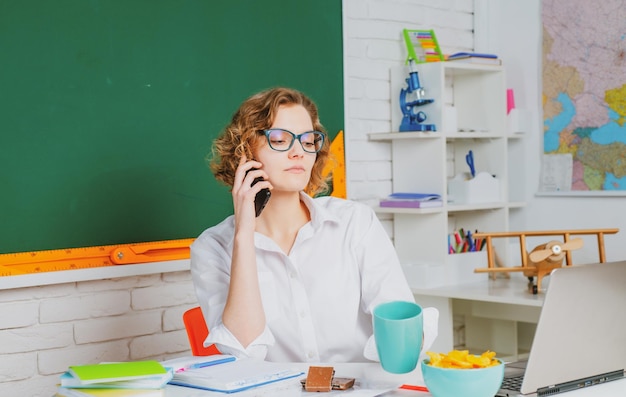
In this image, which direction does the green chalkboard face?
toward the camera

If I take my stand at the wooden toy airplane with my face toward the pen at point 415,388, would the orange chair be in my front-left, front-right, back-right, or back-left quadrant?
front-right

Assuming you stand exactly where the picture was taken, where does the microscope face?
facing to the right of the viewer

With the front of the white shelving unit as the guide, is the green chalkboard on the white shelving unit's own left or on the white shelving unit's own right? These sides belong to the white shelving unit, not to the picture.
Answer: on the white shelving unit's own right

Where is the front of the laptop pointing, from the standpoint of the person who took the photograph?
facing away from the viewer and to the left of the viewer

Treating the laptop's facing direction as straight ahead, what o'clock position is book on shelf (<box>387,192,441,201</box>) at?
The book on shelf is roughly at 1 o'clock from the laptop.

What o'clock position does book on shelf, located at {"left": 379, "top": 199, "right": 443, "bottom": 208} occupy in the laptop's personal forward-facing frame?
The book on shelf is roughly at 1 o'clock from the laptop.

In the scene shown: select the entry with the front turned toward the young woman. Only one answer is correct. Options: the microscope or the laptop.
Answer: the laptop

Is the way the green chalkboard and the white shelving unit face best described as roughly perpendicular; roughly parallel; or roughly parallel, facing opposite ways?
roughly parallel

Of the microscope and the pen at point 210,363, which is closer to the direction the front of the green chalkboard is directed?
the pen

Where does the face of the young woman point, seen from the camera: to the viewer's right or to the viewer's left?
to the viewer's right

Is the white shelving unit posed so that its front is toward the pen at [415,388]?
yes

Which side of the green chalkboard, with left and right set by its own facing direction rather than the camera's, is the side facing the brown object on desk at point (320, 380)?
front

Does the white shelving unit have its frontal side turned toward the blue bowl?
yes
